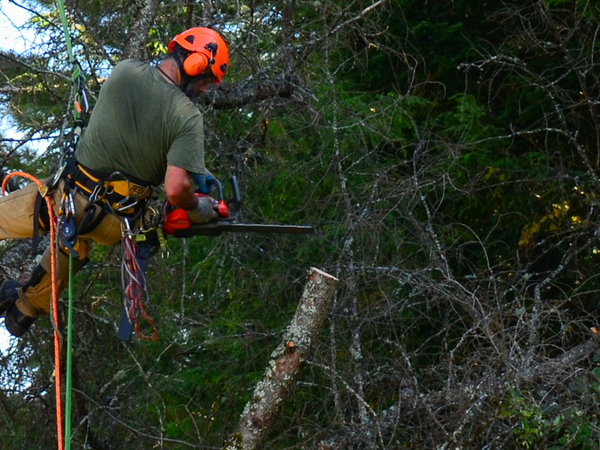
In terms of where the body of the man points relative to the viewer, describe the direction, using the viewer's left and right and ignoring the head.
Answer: facing away from the viewer and to the right of the viewer
